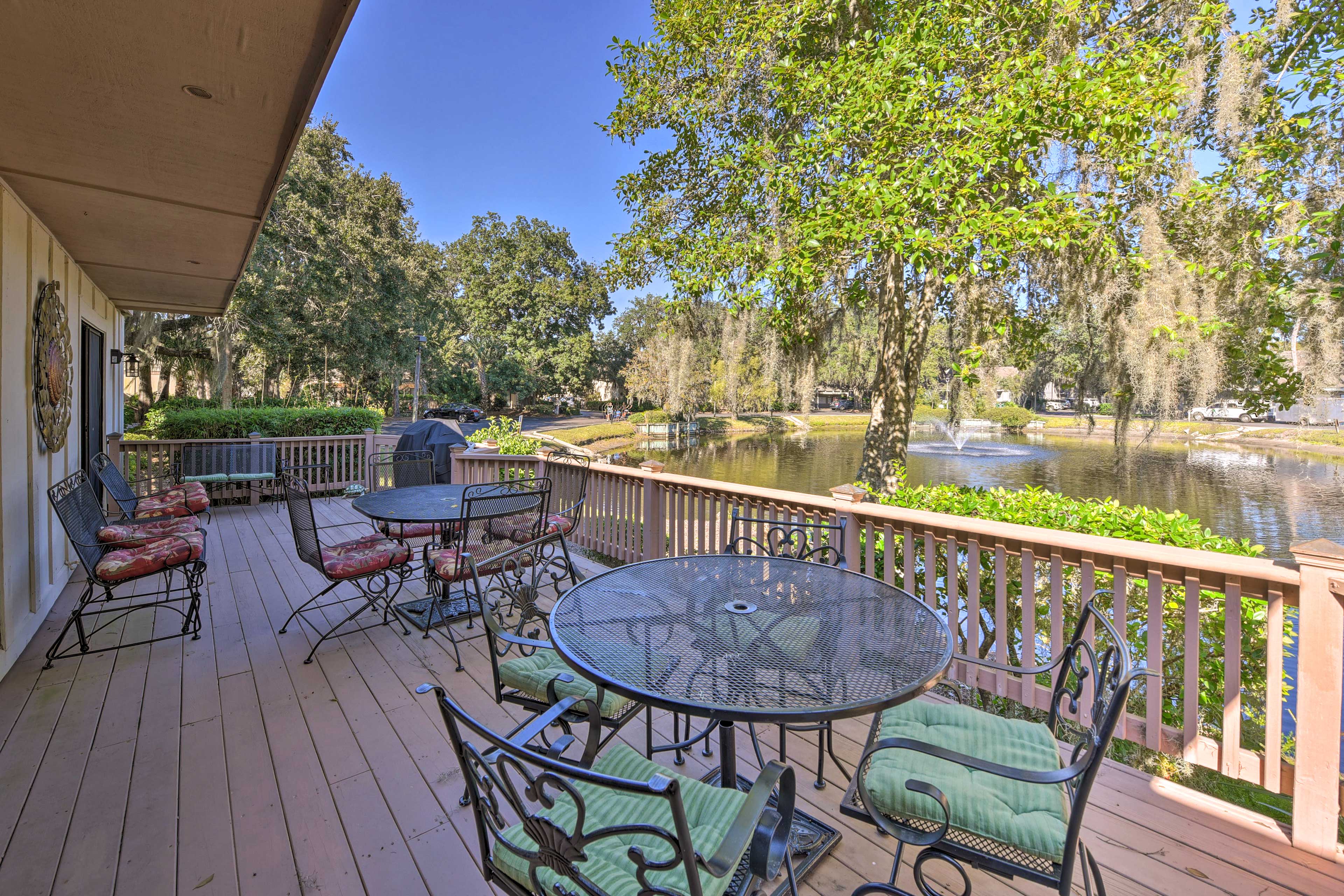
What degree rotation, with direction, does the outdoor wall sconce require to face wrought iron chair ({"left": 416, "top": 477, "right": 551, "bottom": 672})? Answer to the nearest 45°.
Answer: approximately 90° to its right

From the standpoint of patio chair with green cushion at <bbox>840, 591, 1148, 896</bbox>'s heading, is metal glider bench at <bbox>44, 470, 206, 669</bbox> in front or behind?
in front

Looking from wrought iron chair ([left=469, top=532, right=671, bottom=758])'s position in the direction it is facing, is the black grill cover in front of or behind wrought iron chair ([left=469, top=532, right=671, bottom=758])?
behind

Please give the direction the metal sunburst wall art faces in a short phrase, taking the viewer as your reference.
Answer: facing to the right of the viewer

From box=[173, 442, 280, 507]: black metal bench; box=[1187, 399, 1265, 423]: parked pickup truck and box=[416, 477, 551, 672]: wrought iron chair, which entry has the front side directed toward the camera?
the black metal bench

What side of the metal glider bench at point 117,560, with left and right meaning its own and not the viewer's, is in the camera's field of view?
right

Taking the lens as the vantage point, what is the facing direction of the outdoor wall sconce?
facing to the right of the viewer

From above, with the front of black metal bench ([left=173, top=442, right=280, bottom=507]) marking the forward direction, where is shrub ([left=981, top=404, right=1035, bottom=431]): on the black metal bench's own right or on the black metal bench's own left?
on the black metal bench's own left

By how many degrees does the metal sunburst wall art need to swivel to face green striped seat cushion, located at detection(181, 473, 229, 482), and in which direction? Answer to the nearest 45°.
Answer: approximately 90° to its left

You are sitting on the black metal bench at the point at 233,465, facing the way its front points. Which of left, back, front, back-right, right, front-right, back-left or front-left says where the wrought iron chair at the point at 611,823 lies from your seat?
front

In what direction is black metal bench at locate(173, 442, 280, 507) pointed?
toward the camera

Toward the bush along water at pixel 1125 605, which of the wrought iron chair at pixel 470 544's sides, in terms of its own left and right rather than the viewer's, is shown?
back
